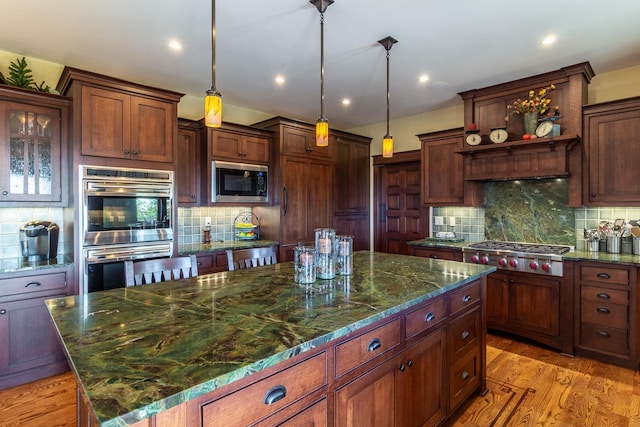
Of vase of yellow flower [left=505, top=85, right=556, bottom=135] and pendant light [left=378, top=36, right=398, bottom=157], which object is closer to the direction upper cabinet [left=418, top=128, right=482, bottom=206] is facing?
the pendant light

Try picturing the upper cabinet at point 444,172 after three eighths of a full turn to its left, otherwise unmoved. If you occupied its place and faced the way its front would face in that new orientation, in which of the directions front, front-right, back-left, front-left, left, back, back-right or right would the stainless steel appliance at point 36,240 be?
back-right

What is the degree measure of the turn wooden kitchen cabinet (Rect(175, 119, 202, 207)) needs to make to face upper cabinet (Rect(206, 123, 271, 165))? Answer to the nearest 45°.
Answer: approximately 45° to its left

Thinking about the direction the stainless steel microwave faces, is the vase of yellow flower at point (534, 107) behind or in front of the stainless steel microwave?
in front

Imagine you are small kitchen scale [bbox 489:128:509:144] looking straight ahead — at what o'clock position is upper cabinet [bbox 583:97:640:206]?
The upper cabinet is roughly at 9 o'clock from the small kitchen scale.

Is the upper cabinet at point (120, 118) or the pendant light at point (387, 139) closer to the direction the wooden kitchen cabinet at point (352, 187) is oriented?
the pendant light

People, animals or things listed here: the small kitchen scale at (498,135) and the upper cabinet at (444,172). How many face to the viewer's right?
0

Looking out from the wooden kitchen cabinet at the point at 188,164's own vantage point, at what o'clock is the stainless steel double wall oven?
The stainless steel double wall oven is roughly at 3 o'clock from the wooden kitchen cabinet.

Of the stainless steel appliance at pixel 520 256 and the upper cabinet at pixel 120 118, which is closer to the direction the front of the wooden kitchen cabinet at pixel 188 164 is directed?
the stainless steel appliance

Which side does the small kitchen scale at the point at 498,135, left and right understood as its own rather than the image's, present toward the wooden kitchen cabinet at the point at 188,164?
right
